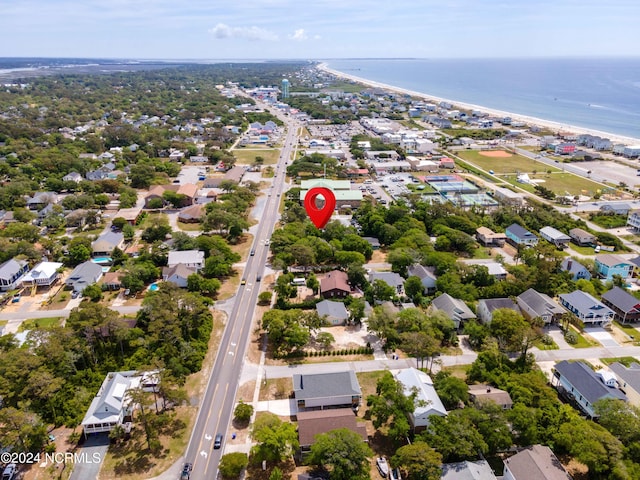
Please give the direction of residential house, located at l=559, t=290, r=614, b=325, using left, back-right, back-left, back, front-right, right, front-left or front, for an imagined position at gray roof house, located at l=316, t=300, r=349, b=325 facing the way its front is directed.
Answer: left

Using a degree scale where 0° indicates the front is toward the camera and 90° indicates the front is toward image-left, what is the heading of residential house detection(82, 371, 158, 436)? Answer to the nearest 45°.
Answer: approximately 0°

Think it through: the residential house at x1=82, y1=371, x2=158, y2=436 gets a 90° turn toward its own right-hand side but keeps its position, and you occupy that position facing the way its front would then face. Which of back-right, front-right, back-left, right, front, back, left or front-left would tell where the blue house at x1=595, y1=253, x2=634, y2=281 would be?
back

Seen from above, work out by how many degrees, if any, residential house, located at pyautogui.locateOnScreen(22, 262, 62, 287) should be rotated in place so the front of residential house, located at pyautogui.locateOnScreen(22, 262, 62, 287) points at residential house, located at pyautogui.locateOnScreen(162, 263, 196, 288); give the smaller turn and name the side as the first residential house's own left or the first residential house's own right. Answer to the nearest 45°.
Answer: approximately 45° to the first residential house's own left

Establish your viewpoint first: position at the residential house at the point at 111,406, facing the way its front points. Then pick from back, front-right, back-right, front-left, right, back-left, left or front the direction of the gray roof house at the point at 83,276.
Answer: back

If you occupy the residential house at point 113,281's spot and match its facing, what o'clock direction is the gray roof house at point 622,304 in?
The gray roof house is roughly at 10 o'clock from the residential house.

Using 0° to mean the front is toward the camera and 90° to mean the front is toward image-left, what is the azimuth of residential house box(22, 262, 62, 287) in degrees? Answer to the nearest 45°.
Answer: approximately 0°

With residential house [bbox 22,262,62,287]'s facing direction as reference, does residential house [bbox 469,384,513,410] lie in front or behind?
in front

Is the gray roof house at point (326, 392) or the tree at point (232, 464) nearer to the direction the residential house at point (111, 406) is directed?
the tree
